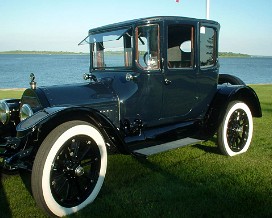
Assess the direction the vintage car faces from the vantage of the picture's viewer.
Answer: facing the viewer and to the left of the viewer
